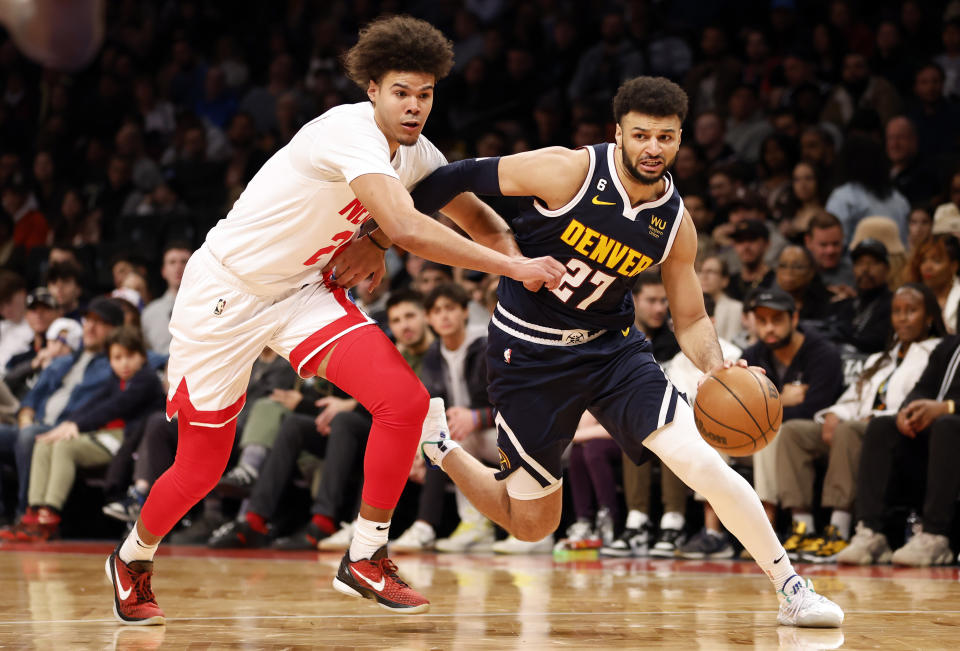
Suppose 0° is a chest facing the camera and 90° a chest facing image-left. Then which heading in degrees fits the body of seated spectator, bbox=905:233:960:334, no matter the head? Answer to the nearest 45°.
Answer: approximately 45°

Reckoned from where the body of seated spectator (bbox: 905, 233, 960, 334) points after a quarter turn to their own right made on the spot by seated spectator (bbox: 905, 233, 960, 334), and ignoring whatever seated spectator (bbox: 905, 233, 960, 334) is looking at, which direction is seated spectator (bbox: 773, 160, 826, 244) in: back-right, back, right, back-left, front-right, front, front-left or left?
front

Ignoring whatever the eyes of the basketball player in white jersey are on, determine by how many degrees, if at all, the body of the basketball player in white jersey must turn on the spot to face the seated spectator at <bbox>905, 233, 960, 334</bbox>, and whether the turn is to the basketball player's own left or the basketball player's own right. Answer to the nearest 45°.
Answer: approximately 90° to the basketball player's own left

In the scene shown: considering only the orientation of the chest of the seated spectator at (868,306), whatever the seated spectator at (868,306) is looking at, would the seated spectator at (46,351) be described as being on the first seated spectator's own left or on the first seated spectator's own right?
on the first seated spectator's own right

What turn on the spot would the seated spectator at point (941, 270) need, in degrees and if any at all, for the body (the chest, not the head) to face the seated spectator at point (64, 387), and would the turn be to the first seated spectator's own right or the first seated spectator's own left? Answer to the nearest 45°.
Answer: approximately 45° to the first seated spectator's own right

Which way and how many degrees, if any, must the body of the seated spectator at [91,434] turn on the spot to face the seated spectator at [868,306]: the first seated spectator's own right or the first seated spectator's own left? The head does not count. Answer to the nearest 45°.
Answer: approximately 90° to the first seated spectator's own left

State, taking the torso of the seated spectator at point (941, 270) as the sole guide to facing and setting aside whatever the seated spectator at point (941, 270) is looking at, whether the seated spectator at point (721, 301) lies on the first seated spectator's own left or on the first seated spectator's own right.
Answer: on the first seated spectator's own right

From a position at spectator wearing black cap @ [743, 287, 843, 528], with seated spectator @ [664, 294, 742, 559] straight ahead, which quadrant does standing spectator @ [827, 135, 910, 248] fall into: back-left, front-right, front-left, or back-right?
back-right

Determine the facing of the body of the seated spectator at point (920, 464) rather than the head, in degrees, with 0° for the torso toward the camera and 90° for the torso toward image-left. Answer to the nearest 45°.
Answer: approximately 45°
